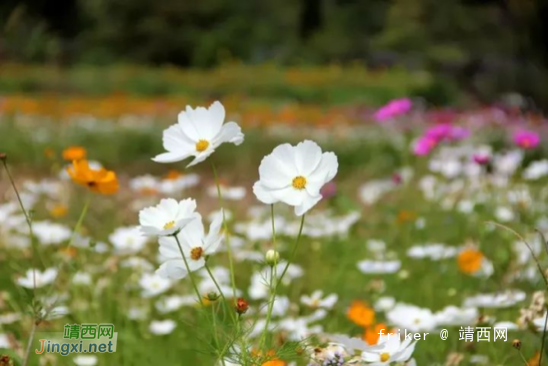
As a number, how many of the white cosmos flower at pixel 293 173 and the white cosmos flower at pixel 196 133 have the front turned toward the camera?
2

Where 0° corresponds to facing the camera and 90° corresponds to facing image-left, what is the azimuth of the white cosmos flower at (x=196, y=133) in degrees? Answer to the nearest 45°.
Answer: approximately 0°

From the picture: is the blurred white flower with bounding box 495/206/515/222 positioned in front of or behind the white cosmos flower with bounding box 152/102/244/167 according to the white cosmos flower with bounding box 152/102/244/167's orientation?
behind
